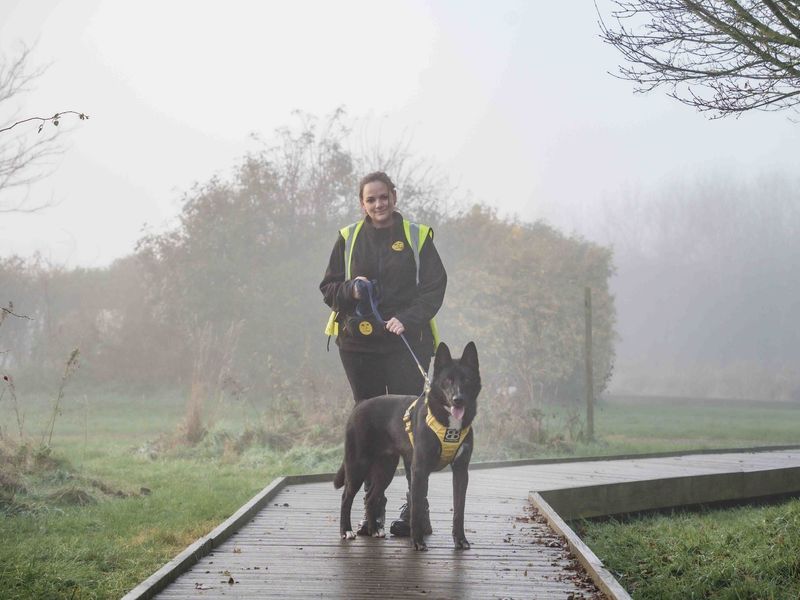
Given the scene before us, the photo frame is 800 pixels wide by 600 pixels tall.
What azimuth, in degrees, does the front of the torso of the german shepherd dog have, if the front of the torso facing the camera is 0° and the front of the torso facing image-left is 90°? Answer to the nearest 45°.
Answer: approximately 315°
